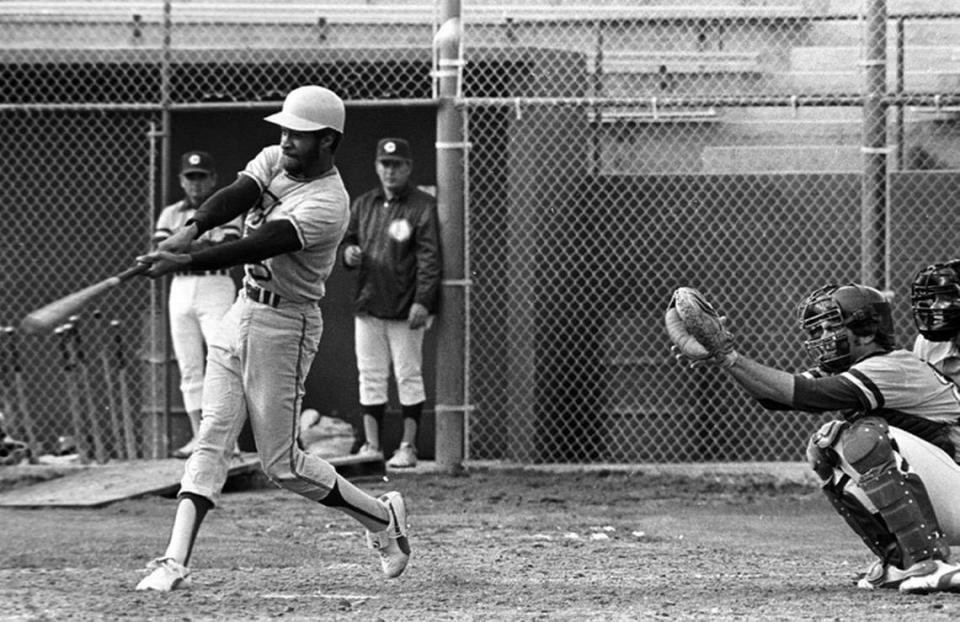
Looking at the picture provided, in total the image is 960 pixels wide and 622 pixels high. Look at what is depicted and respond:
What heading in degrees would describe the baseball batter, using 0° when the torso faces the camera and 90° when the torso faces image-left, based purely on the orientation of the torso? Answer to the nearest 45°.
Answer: approximately 45°

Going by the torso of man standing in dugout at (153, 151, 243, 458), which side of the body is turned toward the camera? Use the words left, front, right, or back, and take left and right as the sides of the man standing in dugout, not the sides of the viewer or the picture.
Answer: front

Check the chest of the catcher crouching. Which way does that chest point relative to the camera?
to the viewer's left

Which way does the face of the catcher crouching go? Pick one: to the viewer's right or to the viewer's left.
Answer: to the viewer's left

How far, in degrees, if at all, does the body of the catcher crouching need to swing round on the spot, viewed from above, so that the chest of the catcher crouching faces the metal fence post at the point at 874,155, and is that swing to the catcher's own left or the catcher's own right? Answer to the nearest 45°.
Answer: approximately 90° to the catcher's own right

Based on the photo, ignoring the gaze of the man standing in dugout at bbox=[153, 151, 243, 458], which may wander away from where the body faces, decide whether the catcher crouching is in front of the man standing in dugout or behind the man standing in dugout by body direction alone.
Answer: in front

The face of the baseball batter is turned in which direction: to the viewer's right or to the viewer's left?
to the viewer's left

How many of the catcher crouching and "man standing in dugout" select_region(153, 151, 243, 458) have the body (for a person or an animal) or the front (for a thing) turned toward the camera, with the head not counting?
1

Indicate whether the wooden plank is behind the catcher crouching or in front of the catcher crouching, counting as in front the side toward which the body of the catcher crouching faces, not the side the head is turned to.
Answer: in front
